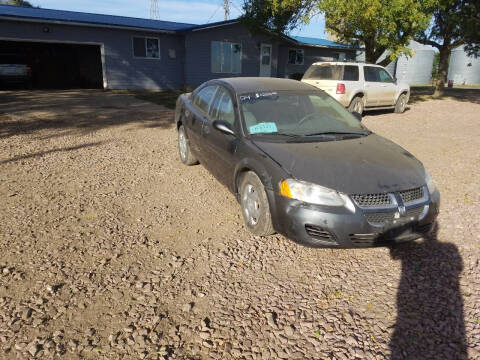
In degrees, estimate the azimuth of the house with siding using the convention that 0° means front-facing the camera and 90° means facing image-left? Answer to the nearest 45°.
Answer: approximately 315°

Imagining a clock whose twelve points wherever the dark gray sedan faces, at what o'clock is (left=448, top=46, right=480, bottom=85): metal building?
The metal building is roughly at 8 o'clock from the dark gray sedan.

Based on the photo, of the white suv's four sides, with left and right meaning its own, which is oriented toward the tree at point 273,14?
left

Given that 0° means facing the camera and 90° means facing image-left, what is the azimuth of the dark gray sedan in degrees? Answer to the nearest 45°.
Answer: approximately 315°

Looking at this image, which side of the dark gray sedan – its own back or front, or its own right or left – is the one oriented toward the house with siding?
back

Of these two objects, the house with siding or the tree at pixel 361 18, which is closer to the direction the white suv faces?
the tree

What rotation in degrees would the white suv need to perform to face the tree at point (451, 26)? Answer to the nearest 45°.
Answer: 0° — it already faces it

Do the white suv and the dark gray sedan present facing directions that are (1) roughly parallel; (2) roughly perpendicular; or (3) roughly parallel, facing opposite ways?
roughly perpendicular

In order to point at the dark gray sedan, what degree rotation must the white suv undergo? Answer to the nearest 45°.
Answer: approximately 135° to its right

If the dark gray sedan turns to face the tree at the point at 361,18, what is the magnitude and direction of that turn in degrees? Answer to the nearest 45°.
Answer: approximately 135° to its left

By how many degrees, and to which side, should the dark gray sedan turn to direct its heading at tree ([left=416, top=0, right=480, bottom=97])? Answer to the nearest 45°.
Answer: approximately 135° to its left
